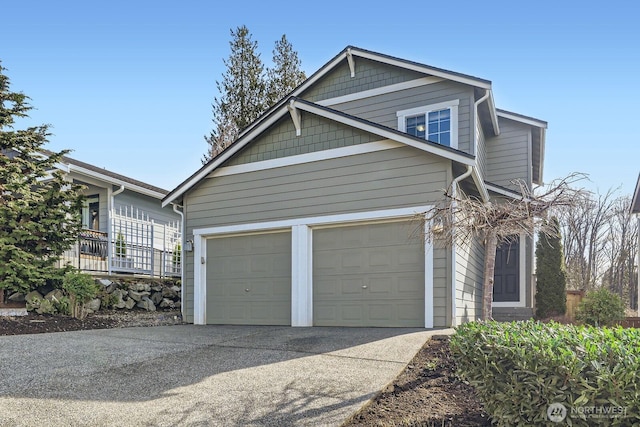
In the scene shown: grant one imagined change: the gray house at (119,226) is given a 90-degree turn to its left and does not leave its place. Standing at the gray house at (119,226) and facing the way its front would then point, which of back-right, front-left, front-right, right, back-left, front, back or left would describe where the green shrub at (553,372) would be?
front-right

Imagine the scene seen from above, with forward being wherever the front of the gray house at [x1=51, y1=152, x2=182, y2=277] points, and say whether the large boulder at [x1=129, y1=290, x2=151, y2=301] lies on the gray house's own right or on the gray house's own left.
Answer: on the gray house's own left

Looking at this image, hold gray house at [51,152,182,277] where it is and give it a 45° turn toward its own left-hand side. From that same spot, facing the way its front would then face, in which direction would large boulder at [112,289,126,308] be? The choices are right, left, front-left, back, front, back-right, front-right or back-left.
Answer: front

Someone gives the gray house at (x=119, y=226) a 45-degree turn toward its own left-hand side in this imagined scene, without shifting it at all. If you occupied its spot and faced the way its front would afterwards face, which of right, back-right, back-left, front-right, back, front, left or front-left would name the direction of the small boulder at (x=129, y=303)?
front

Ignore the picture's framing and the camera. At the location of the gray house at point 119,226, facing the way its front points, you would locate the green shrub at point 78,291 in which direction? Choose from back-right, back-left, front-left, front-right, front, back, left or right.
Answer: front-left

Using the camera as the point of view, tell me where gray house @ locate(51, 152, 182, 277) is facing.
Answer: facing the viewer and to the left of the viewer

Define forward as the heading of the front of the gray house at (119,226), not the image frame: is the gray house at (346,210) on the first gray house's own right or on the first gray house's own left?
on the first gray house's own left

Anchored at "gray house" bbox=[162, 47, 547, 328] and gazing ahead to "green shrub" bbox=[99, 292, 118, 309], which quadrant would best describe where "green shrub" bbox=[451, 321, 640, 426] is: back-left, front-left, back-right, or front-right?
back-left

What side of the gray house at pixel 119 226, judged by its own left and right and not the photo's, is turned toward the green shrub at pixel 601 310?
left

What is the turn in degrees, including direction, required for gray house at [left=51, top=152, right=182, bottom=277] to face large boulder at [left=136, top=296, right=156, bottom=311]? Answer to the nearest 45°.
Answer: approximately 45° to its left
